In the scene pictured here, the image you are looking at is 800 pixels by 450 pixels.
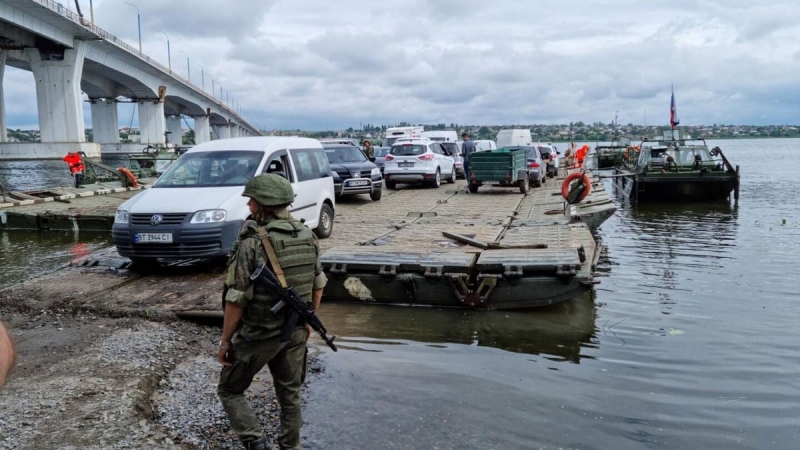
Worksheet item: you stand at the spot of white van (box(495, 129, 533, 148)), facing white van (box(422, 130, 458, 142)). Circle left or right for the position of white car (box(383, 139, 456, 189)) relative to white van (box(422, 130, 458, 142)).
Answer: left

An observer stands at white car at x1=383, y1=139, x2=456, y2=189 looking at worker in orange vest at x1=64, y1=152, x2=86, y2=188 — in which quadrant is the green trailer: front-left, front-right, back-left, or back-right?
back-left

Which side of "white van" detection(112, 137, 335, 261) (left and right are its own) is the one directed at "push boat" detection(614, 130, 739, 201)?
back

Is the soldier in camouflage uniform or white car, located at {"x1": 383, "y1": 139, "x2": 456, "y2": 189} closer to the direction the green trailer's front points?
the white car

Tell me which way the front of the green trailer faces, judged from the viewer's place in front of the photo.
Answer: facing away from the viewer

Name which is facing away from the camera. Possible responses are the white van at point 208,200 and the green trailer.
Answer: the green trailer
